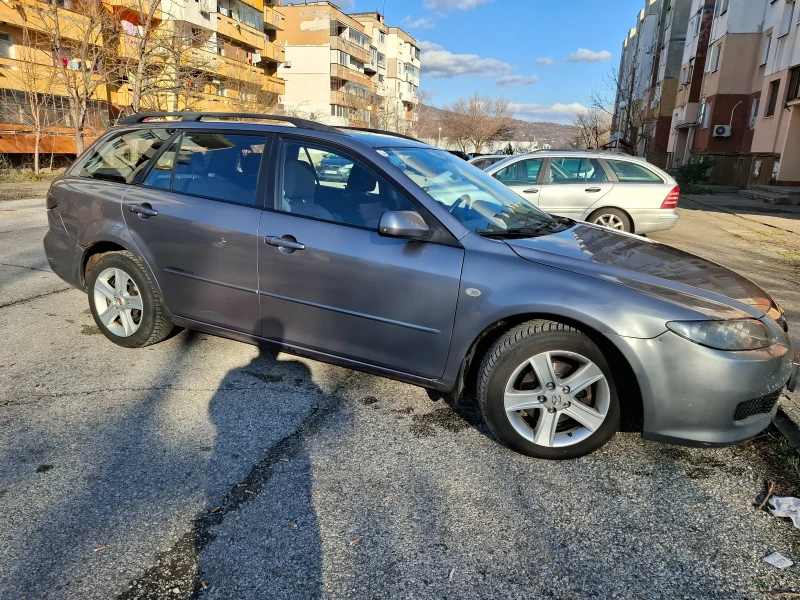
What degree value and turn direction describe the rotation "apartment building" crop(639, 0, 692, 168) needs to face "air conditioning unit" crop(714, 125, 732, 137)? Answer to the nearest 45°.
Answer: approximately 45° to its left

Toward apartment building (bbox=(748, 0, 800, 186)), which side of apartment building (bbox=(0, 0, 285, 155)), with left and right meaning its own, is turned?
front

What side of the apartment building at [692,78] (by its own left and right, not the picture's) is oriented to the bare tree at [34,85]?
front

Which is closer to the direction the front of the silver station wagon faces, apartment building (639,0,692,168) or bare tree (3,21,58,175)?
the bare tree

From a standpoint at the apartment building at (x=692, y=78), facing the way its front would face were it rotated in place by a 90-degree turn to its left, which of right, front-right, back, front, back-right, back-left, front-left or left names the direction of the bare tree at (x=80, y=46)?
right

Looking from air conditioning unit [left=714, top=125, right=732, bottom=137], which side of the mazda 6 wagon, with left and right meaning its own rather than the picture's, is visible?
left

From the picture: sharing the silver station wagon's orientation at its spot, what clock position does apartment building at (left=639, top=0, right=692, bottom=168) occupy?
The apartment building is roughly at 3 o'clock from the silver station wagon.

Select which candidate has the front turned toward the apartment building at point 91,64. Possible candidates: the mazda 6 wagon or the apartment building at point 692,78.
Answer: the apartment building at point 692,78

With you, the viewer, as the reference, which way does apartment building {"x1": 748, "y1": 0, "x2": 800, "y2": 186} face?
facing the viewer and to the left of the viewer

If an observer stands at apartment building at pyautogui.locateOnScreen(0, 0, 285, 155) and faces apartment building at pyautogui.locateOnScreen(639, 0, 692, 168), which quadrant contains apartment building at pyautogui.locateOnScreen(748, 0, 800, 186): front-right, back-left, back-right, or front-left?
front-right

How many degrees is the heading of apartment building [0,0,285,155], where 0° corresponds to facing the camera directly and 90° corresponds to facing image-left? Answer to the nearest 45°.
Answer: approximately 315°

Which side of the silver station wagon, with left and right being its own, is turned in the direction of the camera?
left

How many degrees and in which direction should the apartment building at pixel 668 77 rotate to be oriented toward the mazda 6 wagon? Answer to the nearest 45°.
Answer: approximately 45° to its left

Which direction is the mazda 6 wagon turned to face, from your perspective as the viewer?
facing the viewer and to the right of the viewer

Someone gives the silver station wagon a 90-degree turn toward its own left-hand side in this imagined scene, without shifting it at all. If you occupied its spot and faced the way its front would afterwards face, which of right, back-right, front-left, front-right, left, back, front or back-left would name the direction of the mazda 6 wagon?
front

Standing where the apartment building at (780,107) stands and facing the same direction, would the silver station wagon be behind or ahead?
ahead

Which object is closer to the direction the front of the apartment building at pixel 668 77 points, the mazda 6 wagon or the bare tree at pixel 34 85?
the bare tree
